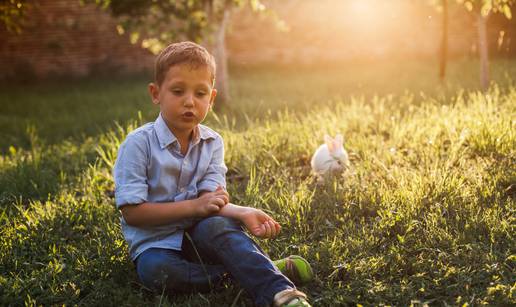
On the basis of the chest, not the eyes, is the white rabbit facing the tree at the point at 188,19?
no

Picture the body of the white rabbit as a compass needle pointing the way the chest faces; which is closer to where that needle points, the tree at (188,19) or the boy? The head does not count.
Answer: the boy

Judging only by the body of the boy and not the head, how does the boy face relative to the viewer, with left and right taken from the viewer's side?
facing the viewer and to the right of the viewer

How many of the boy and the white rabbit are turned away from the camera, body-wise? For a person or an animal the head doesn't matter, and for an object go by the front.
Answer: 0

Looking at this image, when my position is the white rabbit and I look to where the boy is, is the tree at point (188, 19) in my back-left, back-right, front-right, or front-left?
back-right

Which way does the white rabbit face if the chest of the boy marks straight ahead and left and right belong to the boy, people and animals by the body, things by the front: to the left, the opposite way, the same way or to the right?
the same way

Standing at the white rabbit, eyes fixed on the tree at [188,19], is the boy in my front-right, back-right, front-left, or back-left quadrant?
back-left

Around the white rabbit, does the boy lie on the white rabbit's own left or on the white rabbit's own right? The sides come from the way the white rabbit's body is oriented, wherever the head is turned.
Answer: on the white rabbit's own right

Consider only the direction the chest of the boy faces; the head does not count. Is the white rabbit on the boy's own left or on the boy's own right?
on the boy's own left

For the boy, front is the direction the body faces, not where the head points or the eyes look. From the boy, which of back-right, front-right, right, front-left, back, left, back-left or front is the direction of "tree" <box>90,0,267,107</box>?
back-left

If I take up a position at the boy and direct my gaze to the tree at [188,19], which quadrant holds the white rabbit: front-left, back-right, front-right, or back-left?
front-right

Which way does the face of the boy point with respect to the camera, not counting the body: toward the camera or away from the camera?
toward the camera
